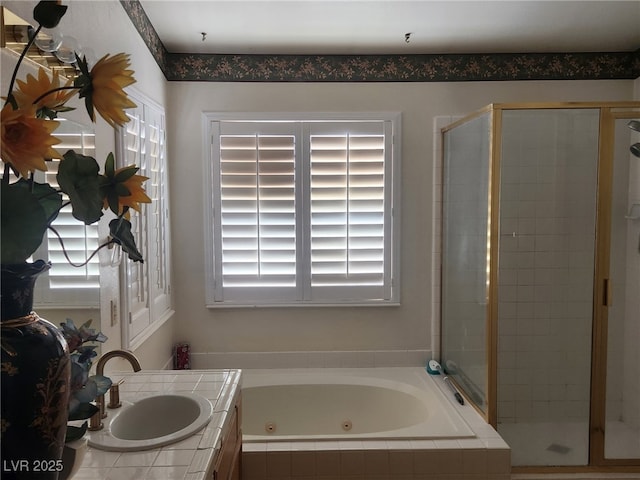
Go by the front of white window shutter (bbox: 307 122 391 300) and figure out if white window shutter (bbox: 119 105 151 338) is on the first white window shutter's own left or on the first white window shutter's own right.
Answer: on the first white window shutter's own right

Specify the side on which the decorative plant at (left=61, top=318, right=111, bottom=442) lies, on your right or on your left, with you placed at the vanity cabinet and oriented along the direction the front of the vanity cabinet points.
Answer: on your right

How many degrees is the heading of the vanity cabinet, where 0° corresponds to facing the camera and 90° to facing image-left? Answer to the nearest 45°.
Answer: approximately 270°

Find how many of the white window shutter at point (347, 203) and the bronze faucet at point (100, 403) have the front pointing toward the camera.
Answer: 1

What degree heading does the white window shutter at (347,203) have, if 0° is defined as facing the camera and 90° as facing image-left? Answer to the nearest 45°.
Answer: approximately 0°

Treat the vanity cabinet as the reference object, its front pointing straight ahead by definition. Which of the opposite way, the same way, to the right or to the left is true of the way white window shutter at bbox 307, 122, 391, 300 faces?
to the right

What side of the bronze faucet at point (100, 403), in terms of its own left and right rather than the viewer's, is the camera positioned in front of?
right

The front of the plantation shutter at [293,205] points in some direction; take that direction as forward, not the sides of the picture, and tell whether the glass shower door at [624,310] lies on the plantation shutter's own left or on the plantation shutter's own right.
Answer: on the plantation shutter's own left

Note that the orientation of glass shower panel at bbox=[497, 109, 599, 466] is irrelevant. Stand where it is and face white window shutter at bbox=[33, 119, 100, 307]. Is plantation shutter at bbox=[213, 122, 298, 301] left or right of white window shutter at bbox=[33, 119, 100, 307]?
right

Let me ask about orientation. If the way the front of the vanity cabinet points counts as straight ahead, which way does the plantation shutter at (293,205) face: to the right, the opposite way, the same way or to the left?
to the right

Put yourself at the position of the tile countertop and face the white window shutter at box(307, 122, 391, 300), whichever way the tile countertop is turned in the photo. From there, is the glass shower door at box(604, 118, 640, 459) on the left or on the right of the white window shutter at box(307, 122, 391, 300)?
right

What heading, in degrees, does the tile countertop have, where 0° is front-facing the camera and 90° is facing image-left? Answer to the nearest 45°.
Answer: approximately 270°
